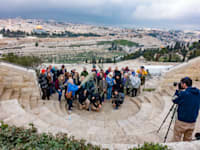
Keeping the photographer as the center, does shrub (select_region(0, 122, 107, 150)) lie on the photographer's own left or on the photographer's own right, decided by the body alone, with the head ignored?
on the photographer's own left

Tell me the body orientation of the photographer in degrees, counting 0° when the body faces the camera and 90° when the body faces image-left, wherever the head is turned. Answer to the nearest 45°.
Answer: approximately 135°

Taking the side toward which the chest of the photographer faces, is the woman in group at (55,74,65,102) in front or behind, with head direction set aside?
in front

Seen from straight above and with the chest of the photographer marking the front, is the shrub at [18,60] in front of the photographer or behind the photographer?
in front
